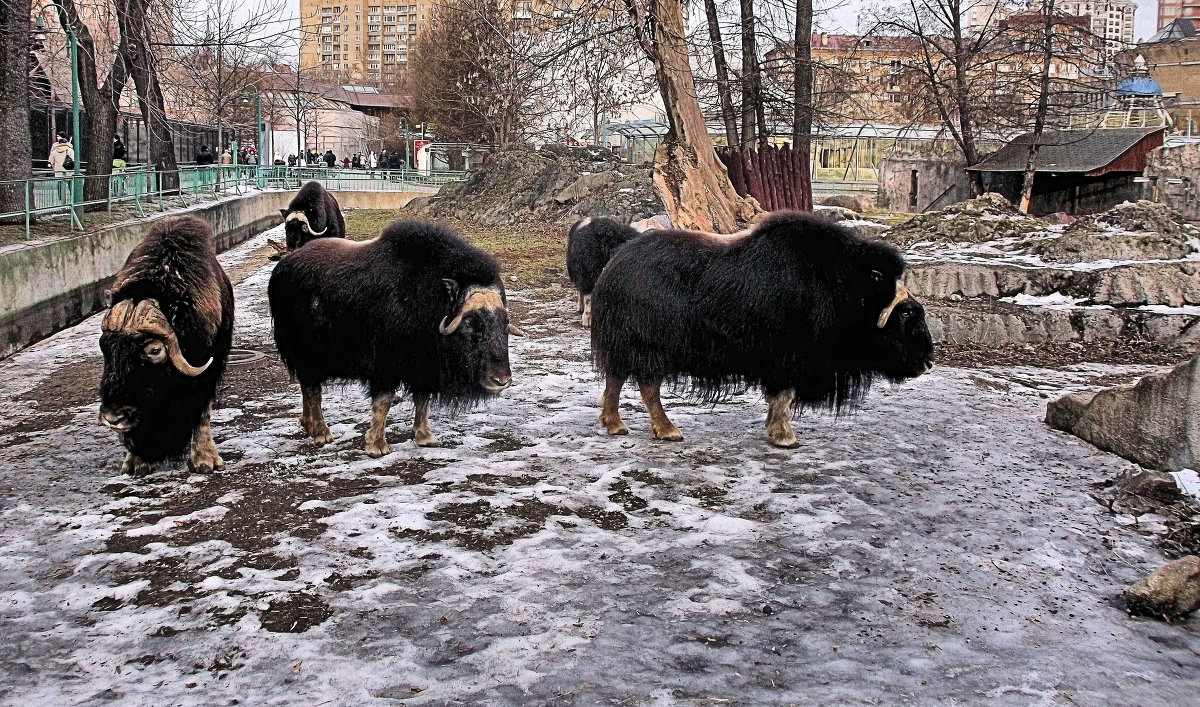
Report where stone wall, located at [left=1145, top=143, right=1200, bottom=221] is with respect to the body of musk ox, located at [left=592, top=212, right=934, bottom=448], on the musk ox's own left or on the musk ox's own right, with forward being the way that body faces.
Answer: on the musk ox's own left

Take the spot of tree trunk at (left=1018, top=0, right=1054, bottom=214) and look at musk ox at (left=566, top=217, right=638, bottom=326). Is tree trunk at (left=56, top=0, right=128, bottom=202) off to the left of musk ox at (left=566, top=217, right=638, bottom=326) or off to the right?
right

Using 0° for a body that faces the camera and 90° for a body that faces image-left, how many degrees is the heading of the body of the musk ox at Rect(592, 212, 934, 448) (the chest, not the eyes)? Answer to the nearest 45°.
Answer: approximately 270°

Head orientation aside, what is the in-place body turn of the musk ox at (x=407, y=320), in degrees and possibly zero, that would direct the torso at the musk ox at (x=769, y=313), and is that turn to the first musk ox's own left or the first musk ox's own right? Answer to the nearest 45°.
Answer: approximately 45° to the first musk ox's own left

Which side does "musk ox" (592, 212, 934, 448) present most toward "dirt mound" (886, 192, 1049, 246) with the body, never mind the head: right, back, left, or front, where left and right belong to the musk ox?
left

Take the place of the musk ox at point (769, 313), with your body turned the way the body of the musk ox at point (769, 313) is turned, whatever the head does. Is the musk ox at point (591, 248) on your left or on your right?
on your left

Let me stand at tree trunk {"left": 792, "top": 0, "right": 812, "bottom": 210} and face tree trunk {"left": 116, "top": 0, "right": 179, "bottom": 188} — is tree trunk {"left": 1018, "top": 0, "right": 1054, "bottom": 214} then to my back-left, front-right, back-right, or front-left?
back-left

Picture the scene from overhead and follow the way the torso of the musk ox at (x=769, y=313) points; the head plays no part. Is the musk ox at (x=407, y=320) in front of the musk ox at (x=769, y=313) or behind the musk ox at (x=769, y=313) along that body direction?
behind

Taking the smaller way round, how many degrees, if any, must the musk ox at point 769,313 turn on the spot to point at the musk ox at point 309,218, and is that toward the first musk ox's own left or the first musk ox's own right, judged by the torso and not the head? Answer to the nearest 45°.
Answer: approximately 135° to the first musk ox's own left

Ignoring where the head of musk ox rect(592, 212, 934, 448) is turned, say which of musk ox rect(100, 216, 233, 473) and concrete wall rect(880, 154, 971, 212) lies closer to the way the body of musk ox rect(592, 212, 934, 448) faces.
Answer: the concrete wall

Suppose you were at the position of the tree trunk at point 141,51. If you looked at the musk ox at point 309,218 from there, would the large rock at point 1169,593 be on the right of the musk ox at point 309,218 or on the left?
right
